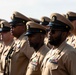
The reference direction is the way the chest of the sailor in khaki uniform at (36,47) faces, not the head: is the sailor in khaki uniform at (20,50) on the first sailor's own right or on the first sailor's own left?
on the first sailor's own right

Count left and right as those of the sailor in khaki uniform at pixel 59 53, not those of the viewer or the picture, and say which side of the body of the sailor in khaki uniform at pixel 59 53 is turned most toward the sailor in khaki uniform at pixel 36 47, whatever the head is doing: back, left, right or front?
right

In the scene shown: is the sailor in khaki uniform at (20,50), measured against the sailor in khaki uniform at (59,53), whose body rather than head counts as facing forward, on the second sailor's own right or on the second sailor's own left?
on the second sailor's own right

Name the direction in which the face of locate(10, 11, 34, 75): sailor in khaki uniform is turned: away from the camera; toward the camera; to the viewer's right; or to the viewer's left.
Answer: to the viewer's left

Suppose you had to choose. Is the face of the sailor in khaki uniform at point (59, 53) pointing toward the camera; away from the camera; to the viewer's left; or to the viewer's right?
to the viewer's left

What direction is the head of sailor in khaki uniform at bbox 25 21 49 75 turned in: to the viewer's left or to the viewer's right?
to the viewer's left

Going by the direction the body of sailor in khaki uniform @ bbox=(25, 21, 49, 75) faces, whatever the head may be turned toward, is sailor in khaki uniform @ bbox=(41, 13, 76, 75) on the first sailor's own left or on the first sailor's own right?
on the first sailor's own left

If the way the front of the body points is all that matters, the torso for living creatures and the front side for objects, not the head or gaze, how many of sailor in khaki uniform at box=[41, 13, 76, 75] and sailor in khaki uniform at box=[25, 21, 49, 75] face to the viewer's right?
0

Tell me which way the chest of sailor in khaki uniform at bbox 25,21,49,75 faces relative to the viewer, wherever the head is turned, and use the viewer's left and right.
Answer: facing the viewer and to the left of the viewer
